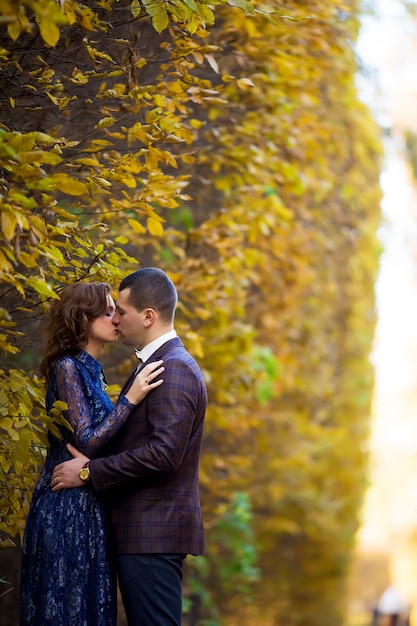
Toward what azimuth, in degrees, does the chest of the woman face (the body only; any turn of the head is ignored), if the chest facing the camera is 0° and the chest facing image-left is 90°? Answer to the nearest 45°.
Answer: approximately 270°

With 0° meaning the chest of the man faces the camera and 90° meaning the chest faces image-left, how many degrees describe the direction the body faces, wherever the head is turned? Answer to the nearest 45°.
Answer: approximately 90°

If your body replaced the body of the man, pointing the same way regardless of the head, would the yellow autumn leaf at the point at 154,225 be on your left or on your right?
on your right

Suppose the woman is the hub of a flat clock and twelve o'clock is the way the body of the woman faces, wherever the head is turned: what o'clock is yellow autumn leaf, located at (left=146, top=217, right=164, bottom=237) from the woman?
The yellow autumn leaf is roughly at 9 o'clock from the woman.

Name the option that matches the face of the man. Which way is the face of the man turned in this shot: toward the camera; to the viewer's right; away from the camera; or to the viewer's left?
to the viewer's left

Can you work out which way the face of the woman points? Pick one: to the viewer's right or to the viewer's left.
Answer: to the viewer's right

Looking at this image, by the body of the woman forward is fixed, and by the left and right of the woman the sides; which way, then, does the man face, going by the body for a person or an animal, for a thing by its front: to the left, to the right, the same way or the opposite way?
the opposite way

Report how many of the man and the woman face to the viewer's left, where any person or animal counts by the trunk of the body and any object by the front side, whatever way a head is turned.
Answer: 1
